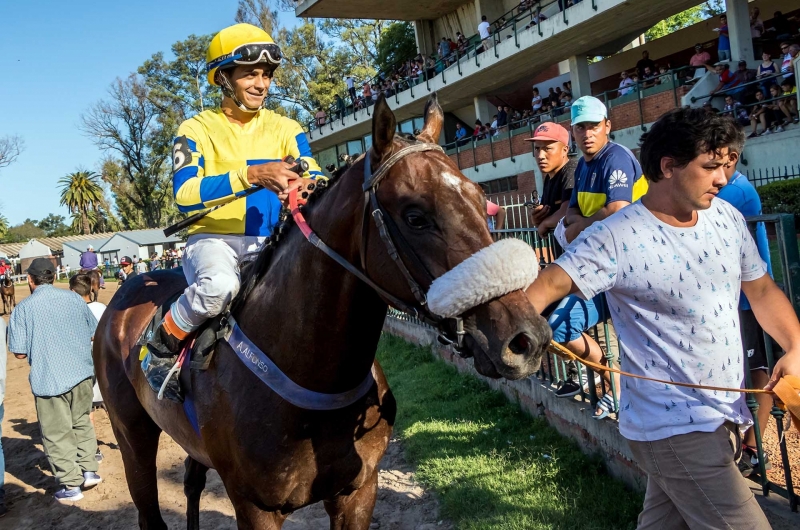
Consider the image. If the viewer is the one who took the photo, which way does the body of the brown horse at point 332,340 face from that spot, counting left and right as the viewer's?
facing the viewer and to the right of the viewer

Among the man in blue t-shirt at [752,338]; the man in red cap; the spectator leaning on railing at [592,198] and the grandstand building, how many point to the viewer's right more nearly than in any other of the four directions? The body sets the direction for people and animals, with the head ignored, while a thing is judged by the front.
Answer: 0

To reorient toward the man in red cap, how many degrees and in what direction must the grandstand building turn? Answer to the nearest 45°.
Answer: approximately 45° to its left

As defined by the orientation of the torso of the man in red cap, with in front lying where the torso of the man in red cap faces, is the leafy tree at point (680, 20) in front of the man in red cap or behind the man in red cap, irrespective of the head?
behind

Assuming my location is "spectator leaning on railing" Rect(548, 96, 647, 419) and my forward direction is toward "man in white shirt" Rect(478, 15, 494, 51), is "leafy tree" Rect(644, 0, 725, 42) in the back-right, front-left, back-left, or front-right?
front-right

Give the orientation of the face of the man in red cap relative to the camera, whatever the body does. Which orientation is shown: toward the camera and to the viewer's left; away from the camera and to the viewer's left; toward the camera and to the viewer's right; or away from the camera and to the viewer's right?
toward the camera and to the viewer's left

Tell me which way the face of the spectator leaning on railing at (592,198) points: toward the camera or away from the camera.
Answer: toward the camera

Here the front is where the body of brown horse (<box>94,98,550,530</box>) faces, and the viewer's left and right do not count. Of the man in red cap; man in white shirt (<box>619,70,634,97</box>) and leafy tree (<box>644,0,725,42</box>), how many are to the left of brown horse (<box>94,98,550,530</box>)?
3

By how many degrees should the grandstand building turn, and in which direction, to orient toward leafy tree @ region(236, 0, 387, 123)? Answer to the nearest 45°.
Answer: approximately 90° to its right

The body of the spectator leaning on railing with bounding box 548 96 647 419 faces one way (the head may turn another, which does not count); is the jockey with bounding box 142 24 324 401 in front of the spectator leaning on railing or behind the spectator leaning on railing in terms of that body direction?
in front

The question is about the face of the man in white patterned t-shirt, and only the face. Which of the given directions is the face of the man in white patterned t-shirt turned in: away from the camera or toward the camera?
toward the camera
